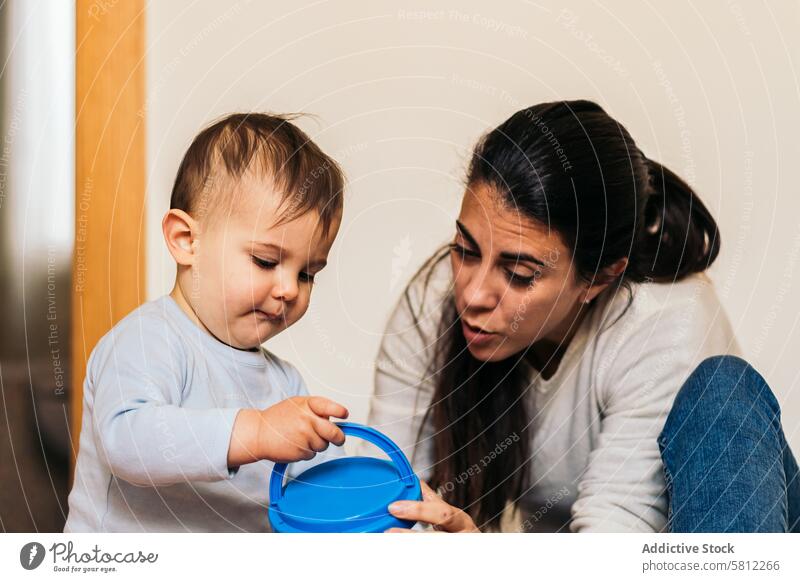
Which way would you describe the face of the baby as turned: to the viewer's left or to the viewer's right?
to the viewer's right

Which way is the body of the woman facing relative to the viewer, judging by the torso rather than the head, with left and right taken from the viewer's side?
facing the viewer and to the left of the viewer

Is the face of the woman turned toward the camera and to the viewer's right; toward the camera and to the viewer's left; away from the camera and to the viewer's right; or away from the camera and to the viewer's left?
toward the camera and to the viewer's left

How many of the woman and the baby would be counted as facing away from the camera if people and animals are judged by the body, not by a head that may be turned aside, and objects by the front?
0
